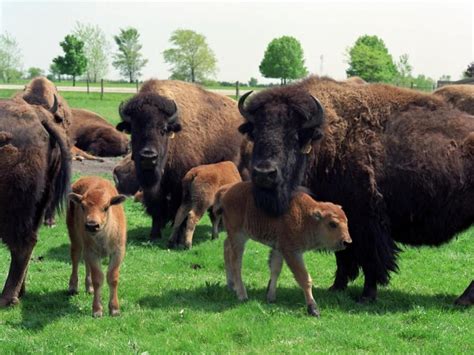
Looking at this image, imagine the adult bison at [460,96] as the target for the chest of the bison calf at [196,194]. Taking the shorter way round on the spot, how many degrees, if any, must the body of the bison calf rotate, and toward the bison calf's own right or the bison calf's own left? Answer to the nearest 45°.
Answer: approximately 45° to the bison calf's own right

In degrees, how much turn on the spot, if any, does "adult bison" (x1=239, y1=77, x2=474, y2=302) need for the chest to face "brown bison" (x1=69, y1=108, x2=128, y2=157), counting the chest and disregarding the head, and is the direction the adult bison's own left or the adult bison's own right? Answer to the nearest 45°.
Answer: approximately 90° to the adult bison's own right

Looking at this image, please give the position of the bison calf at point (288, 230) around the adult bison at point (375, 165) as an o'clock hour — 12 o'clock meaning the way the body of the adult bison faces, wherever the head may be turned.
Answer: The bison calf is roughly at 12 o'clock from the adult bison.

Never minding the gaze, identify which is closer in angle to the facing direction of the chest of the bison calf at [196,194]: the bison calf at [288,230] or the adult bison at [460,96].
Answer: the adult bison

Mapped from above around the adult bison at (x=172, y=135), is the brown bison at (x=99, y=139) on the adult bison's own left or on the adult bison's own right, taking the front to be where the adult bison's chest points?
on the adult bison's own right

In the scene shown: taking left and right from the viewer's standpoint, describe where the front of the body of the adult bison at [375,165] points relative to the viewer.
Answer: facing the viewer and to the left of the viewer

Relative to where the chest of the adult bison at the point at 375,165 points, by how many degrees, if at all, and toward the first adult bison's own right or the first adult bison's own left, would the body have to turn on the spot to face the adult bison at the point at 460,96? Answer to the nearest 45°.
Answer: approximately 180°

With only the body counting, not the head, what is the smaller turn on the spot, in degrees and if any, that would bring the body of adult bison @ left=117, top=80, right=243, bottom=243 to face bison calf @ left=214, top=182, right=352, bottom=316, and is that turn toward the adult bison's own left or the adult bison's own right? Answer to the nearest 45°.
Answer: approximately 45° to the adult bison's own left

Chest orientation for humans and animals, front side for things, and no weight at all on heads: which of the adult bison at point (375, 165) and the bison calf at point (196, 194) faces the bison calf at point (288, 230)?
the adult bison

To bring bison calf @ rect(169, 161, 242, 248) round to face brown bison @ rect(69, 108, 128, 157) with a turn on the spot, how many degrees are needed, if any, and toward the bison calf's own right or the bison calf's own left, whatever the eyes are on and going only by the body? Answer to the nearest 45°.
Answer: approximately 45° to the bison calf's own left

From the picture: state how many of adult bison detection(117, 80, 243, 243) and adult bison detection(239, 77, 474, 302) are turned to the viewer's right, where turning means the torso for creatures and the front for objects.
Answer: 0

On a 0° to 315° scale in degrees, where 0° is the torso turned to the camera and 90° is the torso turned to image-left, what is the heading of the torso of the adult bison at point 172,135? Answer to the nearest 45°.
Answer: approximately 45°

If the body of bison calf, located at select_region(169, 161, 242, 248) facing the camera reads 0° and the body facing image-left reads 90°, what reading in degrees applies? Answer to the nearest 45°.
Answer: approximately 225°
